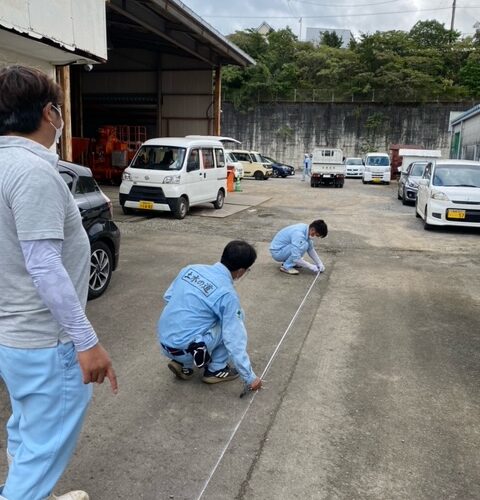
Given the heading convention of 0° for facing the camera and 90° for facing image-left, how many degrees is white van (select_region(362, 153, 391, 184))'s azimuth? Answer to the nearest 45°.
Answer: approximately 0°

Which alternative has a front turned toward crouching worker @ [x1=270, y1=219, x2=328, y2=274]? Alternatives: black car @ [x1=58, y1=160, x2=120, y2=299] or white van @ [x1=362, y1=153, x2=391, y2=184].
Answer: the white van

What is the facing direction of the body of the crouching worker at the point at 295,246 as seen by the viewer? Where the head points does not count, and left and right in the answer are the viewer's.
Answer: facing to the right of the viewer

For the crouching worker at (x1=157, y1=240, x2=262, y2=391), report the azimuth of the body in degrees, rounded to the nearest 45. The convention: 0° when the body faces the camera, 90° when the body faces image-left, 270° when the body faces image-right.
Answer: approximately 225°

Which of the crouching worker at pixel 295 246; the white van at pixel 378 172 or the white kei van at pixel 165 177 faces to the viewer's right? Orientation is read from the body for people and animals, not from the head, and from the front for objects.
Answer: the crouching worker

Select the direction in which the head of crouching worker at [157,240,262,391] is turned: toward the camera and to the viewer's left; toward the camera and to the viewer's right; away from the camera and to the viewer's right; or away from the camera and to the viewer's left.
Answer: away from the camera and to the viewer's right

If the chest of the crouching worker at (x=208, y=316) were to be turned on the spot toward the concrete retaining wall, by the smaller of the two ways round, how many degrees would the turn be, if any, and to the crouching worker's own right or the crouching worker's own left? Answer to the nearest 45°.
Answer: approximately 45° to the crouching worker's own left

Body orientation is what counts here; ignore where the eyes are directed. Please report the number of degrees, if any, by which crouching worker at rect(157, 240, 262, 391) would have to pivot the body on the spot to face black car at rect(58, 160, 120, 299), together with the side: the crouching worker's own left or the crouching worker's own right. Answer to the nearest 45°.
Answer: approximately 90° to the crouching worker's own left

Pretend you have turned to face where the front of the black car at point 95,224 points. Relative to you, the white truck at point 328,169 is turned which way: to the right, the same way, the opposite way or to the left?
the opposite way
